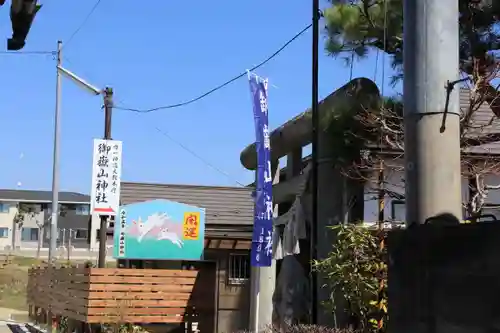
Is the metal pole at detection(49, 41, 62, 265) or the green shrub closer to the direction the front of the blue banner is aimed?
the green shrub

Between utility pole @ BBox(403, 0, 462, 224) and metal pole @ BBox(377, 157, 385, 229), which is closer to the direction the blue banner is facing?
the utility pole

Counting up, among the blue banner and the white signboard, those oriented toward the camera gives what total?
2

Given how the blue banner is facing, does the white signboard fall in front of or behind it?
behind

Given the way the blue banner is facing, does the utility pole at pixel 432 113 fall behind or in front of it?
in front

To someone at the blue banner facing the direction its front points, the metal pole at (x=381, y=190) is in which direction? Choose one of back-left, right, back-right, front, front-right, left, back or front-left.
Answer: front-left

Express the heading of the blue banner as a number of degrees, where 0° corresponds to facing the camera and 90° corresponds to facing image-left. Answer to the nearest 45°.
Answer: approximately 0°

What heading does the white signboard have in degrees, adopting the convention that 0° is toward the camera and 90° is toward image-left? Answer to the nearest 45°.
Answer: approximately 0°

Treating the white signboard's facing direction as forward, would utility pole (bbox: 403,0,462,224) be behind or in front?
in front
